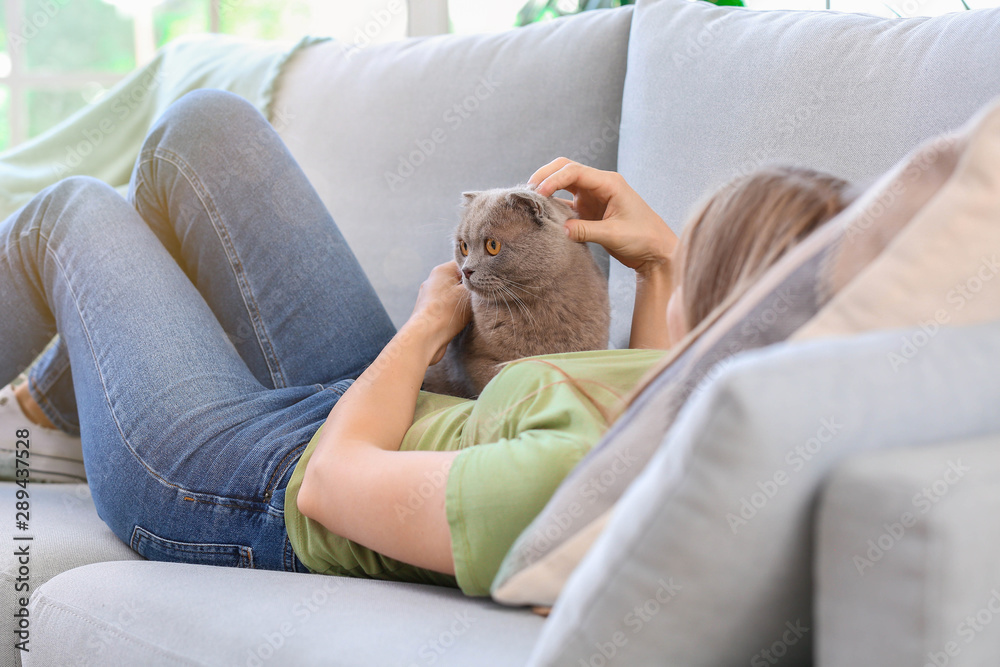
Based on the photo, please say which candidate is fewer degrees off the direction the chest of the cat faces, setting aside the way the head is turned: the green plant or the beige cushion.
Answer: the beige cushion

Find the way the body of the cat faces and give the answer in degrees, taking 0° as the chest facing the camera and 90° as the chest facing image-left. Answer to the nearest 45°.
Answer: approximately 45°

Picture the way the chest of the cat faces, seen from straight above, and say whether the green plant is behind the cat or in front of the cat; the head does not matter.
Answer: behind
